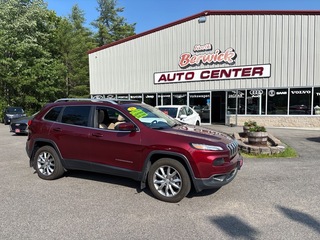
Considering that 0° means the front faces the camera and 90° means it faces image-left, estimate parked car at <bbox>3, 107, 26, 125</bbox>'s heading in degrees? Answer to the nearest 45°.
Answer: approximately 45°

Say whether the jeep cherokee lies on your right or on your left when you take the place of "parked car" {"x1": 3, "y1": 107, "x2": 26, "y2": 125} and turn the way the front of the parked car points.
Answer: on your left

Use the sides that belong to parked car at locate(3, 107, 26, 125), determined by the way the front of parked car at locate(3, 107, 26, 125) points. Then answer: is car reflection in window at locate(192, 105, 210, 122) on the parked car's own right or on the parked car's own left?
on the parked car's own left

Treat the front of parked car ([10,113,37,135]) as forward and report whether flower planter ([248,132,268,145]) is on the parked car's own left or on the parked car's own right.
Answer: on the parked car's own left

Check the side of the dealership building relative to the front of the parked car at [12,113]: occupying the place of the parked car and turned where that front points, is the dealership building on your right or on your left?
on your left

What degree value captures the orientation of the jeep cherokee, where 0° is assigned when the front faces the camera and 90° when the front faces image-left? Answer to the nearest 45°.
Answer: approximately 315°

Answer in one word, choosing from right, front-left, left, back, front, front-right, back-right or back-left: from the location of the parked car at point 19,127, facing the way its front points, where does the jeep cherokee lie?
front-left

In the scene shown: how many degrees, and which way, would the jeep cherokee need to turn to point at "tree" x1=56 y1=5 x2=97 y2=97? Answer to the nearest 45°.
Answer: approximately 135° to its left

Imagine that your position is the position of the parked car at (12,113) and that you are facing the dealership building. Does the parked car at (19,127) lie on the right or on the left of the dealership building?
right

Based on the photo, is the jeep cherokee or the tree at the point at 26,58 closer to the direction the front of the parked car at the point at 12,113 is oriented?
the jeep cherokee

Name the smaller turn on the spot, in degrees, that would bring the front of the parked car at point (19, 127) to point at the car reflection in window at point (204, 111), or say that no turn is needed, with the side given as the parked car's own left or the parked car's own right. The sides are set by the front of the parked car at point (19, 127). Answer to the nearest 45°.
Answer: approximately 135° to the parked car's own left

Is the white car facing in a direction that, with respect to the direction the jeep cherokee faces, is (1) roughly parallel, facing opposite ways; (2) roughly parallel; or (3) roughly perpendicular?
roughly perpendicular
